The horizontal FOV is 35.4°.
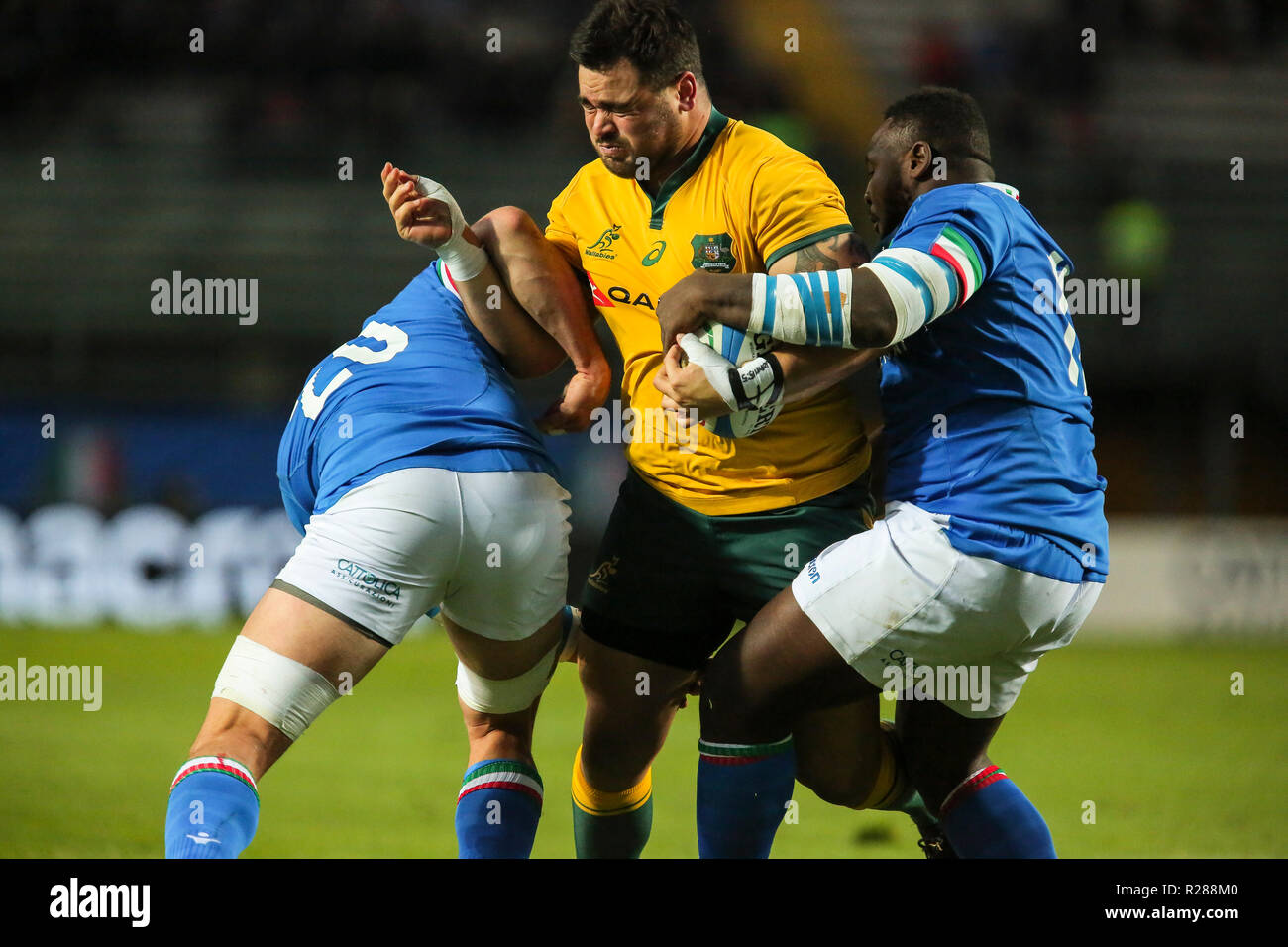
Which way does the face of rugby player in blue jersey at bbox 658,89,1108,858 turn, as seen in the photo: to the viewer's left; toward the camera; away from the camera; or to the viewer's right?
to the viewer's left

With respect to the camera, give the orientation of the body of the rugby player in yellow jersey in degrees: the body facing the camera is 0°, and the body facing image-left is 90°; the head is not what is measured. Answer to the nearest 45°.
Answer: approximately 45°

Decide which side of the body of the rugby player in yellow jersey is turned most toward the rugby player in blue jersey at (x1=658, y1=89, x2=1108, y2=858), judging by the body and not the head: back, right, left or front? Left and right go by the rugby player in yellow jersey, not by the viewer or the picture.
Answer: left
